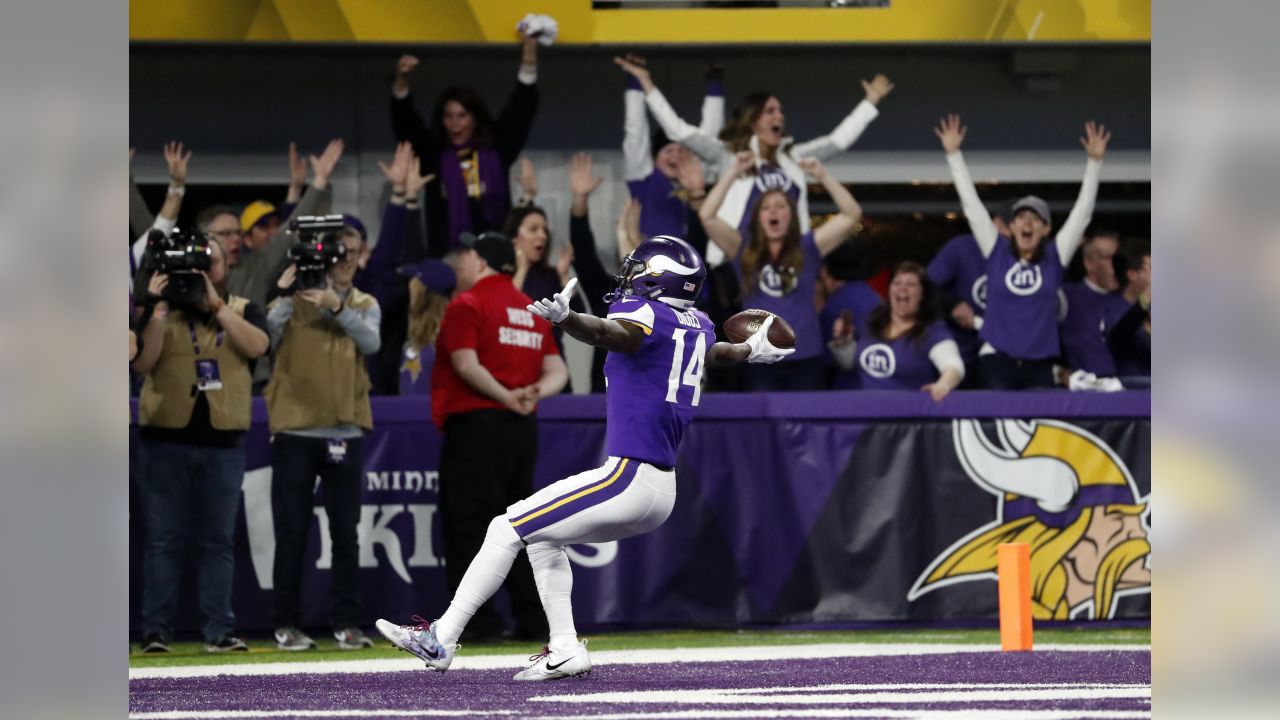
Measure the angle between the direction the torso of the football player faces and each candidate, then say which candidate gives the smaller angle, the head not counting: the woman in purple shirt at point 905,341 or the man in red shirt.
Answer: the man in red shirt

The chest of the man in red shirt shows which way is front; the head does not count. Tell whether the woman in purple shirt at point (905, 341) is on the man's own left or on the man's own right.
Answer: on the man's own right

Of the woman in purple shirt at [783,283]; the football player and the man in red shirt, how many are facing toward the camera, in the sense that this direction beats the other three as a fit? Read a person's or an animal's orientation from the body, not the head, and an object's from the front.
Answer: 1

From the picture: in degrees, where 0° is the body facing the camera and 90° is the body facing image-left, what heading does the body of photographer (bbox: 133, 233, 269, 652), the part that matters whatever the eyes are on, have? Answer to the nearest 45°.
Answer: approximately 0°

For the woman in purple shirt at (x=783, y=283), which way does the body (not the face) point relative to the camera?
toward the camera

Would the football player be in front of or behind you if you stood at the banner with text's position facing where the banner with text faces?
in front

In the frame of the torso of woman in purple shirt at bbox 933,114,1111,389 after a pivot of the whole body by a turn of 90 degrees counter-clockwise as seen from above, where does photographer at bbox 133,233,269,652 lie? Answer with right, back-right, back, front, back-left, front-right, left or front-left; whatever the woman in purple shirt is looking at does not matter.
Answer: back-right

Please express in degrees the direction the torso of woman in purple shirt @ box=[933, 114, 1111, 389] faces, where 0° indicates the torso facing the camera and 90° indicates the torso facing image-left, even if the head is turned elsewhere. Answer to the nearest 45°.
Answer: approximately 0°

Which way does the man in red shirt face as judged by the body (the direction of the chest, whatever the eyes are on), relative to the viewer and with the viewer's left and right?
facing away from the viewer and to the left of the viewer

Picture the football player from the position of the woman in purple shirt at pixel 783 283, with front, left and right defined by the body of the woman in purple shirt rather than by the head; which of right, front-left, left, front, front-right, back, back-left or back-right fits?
front

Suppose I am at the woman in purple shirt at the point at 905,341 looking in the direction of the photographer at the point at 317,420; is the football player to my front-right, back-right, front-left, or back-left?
front-left

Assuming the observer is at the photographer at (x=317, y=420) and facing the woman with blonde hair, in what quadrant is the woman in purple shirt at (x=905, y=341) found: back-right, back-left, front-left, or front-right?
front-right
